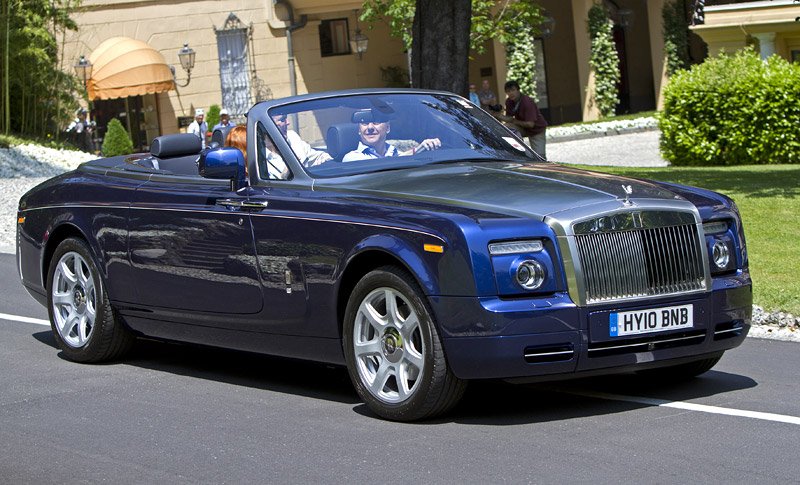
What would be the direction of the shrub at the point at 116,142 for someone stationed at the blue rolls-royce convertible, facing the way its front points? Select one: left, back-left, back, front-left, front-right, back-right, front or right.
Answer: back-left

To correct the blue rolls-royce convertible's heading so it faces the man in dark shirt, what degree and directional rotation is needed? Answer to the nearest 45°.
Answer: approximately 135° to its left

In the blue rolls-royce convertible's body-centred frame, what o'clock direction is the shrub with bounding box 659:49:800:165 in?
The shrub is roughly at 8 o'clock from the blue rolls-royce convertible.

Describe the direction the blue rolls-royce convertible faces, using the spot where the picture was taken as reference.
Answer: facing the viewer and to the right of the viewer

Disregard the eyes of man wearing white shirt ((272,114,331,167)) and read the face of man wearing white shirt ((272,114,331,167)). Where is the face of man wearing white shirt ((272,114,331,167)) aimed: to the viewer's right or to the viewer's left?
to the viewer's right

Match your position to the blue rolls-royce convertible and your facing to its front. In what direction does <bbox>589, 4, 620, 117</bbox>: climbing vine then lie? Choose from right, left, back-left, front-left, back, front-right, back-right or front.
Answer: back-left

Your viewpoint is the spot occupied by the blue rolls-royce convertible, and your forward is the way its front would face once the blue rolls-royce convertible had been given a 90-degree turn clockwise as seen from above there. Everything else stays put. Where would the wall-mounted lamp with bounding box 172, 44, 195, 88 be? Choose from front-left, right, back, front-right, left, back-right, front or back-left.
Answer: back-right

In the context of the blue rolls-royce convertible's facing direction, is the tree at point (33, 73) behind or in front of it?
behind

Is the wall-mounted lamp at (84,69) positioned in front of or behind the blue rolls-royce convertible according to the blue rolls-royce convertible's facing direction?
behind
